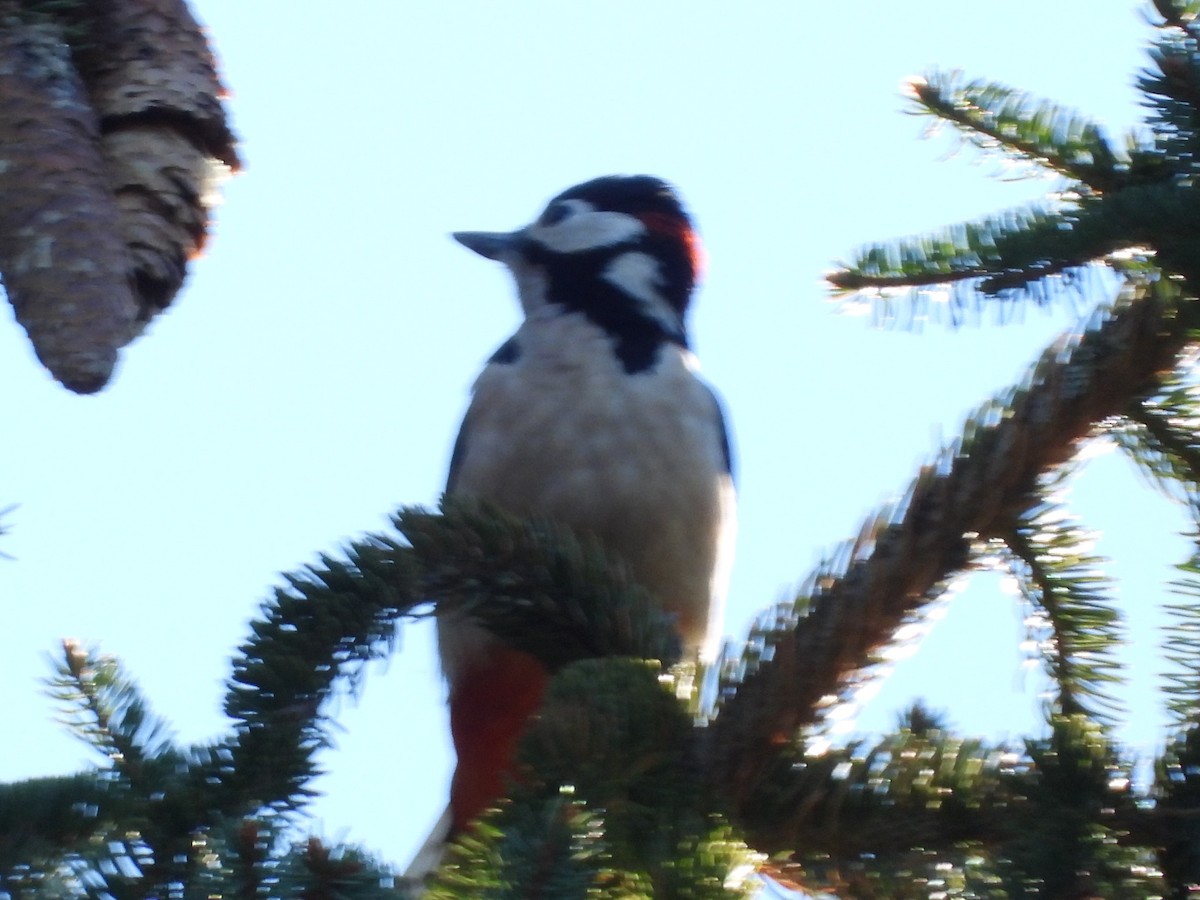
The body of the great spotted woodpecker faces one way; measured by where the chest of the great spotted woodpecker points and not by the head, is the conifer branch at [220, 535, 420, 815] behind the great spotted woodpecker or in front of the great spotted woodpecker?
in front

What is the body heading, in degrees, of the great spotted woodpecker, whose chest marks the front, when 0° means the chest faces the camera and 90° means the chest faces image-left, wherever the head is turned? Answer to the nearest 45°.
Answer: approximately 0°

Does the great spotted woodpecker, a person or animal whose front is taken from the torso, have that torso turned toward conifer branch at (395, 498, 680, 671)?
yes

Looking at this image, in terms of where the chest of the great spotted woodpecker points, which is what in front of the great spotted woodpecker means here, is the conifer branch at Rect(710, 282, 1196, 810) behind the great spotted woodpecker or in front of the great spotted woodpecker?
in front
